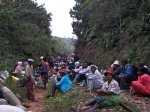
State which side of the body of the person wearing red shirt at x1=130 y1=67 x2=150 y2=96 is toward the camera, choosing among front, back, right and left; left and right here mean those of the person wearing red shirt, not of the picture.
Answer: left

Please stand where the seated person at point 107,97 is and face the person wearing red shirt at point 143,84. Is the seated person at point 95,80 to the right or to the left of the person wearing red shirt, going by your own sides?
left

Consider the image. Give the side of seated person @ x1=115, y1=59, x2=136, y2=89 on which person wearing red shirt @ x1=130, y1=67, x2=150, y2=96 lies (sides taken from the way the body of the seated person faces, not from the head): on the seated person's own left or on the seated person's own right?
on the seated person's own left

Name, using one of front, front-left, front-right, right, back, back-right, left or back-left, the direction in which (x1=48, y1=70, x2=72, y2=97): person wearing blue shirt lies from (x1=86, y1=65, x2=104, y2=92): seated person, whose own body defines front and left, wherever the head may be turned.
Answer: front-right

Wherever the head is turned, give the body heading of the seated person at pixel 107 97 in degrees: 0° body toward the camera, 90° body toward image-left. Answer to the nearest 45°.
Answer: approximately 45°

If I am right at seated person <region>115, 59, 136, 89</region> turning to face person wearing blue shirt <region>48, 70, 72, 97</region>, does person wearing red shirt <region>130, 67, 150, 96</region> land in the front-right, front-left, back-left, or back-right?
back-left

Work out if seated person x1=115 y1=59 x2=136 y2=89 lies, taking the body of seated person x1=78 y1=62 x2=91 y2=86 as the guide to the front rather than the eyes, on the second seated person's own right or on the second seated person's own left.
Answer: on the second seated person's own left

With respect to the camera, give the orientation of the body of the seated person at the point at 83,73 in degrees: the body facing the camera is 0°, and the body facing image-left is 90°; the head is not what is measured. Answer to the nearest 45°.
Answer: approximately 45°

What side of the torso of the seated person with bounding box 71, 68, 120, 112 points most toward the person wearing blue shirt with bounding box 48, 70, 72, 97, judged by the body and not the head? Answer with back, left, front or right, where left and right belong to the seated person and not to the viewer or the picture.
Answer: right

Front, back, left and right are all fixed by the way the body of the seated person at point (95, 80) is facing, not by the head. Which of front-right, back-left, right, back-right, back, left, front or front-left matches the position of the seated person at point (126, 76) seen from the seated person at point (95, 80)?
back-left

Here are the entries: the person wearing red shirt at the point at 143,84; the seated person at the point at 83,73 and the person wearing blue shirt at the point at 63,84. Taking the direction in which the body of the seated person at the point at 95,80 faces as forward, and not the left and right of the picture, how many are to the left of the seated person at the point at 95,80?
1
